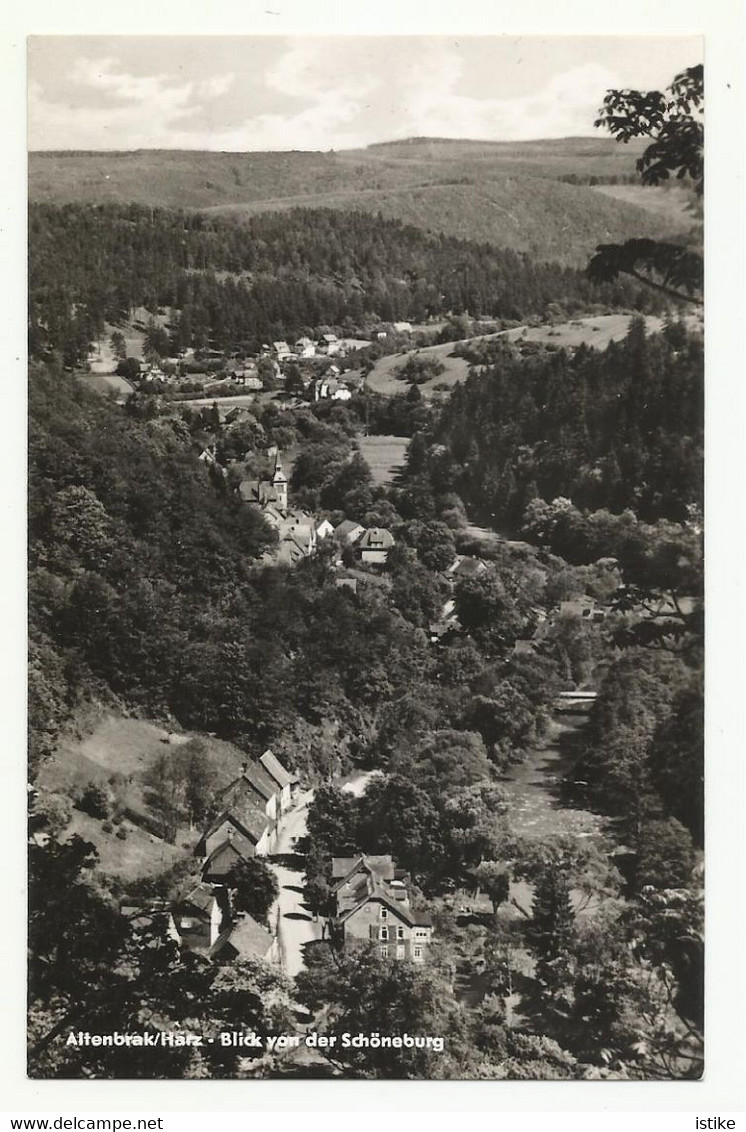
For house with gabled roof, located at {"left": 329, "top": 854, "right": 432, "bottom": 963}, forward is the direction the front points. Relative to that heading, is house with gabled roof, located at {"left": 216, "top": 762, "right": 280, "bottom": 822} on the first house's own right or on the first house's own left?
on the first house's own right

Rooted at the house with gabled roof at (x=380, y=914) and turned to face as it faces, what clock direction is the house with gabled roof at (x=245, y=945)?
the house with gabled roof at (x=245, y=945) is roughly at 3 o'clock from the house with gabled roof at (x=380, y=914).

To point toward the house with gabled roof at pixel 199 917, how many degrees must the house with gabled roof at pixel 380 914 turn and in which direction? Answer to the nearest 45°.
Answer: approximately 90° to its right
